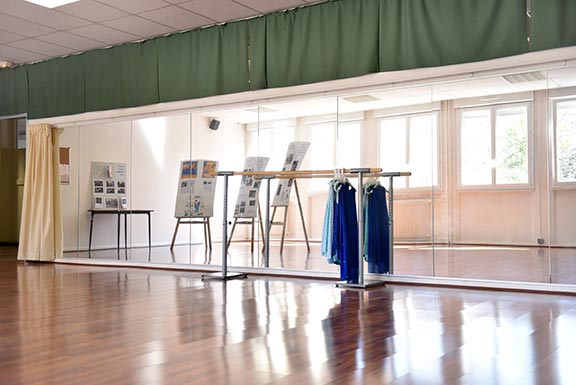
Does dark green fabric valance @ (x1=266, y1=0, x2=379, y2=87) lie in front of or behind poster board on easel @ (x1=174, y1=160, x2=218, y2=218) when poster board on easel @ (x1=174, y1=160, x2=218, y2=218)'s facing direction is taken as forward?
in front

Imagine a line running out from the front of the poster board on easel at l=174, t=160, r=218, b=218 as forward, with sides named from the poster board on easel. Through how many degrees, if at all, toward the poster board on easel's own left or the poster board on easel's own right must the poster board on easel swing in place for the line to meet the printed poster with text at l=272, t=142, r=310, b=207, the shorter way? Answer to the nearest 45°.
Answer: approximately 45° to the poster board on easel's own left

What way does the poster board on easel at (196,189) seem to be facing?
toward the camera

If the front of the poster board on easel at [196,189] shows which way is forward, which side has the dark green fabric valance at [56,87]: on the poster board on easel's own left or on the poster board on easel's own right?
on the poster board on easel's own right
